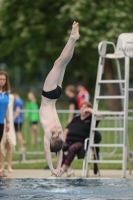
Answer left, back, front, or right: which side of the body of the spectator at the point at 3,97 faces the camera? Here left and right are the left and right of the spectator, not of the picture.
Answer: front

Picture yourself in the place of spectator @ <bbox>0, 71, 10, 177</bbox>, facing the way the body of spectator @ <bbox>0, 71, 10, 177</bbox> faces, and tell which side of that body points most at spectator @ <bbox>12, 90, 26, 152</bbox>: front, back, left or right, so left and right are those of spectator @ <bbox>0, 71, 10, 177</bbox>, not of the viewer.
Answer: back

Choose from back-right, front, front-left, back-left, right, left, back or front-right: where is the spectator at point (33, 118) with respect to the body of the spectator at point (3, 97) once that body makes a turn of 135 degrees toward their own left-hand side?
front-left

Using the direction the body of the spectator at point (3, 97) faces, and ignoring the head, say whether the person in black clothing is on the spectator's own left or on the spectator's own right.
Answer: on the spectator's own left
